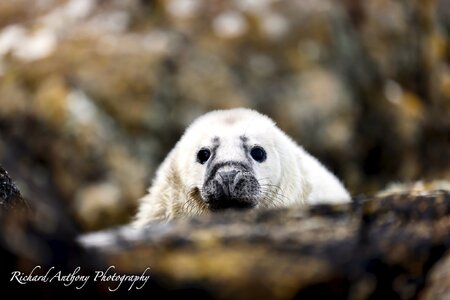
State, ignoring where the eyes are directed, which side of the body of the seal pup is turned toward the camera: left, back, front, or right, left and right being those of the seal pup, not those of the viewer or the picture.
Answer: front

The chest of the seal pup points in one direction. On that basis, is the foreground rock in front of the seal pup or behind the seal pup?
in front
